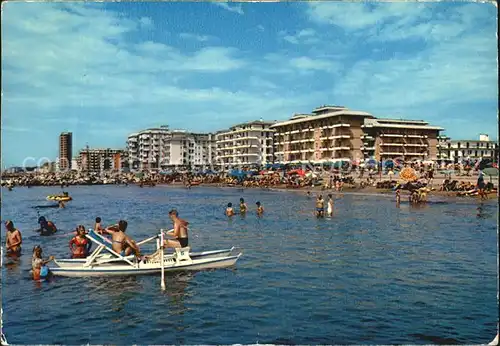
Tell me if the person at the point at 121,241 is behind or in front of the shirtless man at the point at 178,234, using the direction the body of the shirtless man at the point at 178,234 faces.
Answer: in front

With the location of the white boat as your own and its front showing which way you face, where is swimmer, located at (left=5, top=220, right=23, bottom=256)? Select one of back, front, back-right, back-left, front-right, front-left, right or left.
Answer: back-left

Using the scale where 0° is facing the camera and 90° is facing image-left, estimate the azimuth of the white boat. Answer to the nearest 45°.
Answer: approximately 270°

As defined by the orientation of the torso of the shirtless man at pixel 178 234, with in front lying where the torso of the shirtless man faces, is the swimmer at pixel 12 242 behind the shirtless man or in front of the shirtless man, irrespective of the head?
in front

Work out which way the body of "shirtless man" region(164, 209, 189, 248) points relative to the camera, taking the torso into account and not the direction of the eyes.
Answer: to the viewer's left

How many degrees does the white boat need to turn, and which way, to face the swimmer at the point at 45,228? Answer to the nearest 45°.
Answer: approximately 90° to its left

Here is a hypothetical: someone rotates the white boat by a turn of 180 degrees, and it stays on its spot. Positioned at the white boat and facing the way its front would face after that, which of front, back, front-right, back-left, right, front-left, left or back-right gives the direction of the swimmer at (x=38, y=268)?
front

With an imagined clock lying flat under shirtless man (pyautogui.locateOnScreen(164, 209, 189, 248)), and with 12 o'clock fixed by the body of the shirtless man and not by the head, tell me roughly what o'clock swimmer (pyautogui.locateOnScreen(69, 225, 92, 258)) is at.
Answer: The swimmer is roughly at 1 o'clock from the shirtless man.

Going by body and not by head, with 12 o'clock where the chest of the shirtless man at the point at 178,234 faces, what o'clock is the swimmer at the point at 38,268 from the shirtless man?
The swimmer is roughly at 12 o'clock from the shirtless man.
